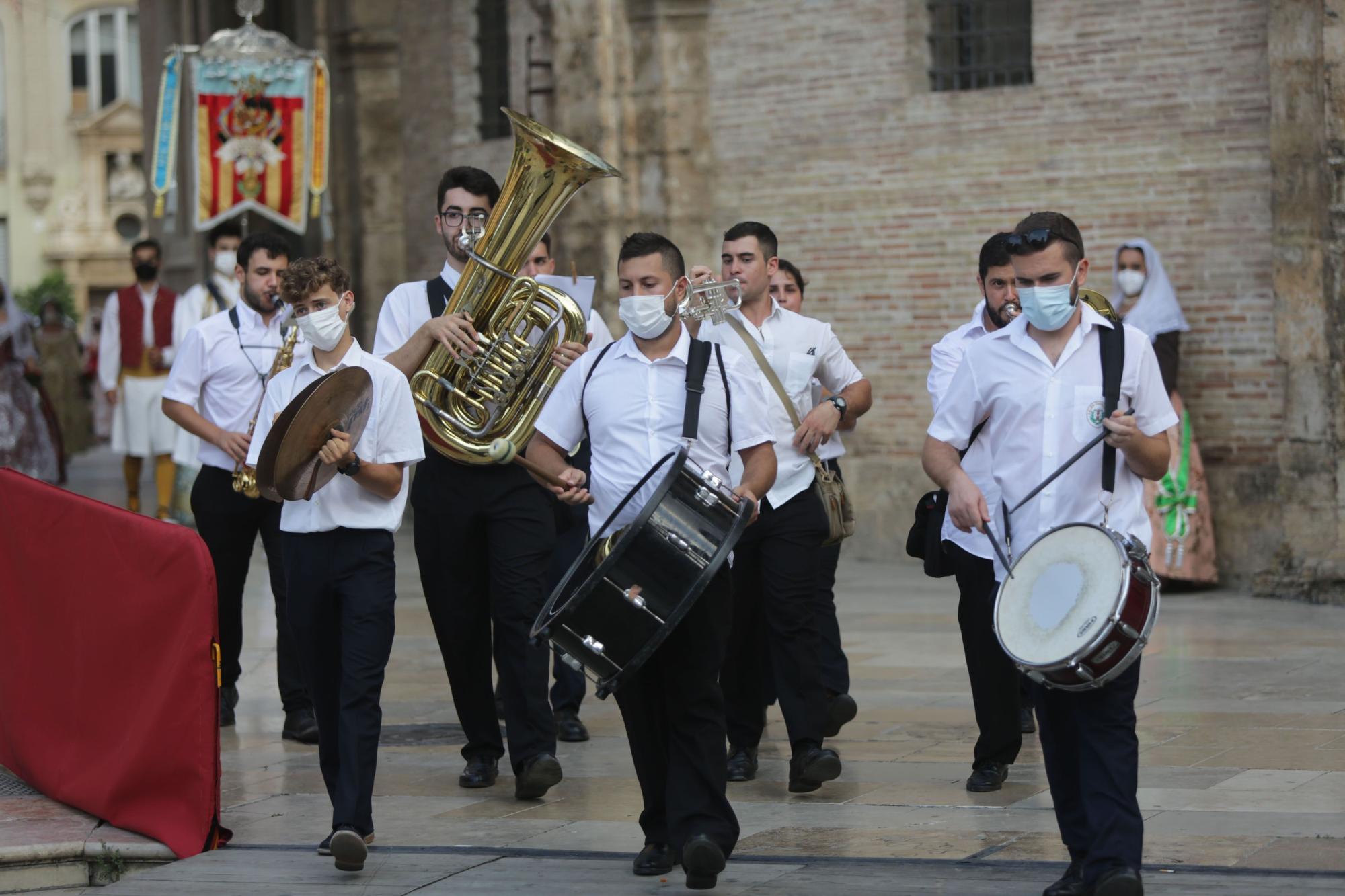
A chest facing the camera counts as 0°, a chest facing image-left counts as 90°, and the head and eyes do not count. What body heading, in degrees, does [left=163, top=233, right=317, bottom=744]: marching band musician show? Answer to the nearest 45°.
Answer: approximately 315°

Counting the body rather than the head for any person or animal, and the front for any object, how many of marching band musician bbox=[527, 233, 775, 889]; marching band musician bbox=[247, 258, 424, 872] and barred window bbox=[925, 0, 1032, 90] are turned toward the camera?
3

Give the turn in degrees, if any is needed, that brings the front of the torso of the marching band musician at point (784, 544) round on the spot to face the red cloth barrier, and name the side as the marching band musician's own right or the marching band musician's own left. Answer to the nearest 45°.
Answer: approximately 45° to the marching band musician's own right

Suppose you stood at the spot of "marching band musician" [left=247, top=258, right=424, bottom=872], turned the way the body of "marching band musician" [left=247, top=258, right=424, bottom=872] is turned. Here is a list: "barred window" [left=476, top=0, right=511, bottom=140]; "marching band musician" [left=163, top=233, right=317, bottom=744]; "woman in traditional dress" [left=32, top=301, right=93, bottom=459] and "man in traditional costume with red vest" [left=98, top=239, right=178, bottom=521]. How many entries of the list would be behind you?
4

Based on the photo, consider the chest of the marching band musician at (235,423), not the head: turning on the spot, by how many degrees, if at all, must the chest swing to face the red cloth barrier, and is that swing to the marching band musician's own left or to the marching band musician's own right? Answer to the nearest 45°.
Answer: approximately 45° to the marching band musician's own right
